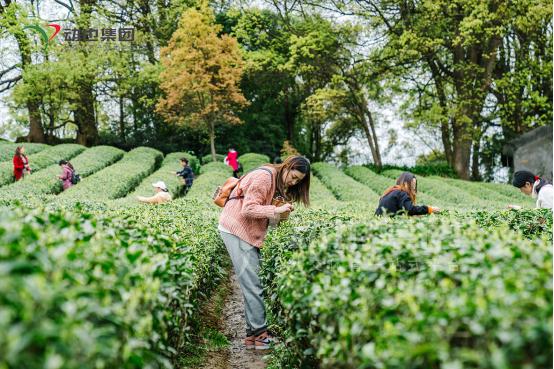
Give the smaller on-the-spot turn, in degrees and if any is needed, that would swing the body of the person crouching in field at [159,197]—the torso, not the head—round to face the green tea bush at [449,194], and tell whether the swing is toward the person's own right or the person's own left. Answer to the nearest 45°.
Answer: approximately 135° to the person's own right

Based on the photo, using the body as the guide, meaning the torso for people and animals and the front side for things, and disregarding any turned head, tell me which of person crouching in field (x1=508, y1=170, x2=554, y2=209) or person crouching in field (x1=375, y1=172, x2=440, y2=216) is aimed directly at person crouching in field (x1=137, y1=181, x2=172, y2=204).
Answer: person crouching in field (x1=508, y1=170, x2=554, y2=209)

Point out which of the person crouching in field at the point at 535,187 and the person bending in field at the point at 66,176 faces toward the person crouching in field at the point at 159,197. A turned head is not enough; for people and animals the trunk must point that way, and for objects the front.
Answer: the person crouching in field at the point at 535,187

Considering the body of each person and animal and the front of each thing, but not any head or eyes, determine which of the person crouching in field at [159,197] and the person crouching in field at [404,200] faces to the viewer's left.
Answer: the person crouching in field at [159,197]

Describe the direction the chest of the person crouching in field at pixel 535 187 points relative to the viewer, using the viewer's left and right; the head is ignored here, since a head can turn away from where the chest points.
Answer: facing to the left of the viewer

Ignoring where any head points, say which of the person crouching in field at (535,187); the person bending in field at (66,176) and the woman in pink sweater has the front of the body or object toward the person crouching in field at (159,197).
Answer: the person crouching in field at (535,187)

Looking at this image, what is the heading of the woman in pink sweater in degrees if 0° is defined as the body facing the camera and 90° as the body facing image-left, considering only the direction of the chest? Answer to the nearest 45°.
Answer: approximately 270°

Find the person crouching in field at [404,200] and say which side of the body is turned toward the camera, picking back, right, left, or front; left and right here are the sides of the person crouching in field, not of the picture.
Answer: right

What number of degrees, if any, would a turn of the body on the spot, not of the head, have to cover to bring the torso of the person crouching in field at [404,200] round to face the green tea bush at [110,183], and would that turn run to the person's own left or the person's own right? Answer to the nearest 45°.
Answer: approximately 135° to the person's own left

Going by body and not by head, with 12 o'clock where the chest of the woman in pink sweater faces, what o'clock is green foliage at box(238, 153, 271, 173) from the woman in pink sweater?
The green foliage is roughly at 9 o'clock from the woman in pink sweater.
